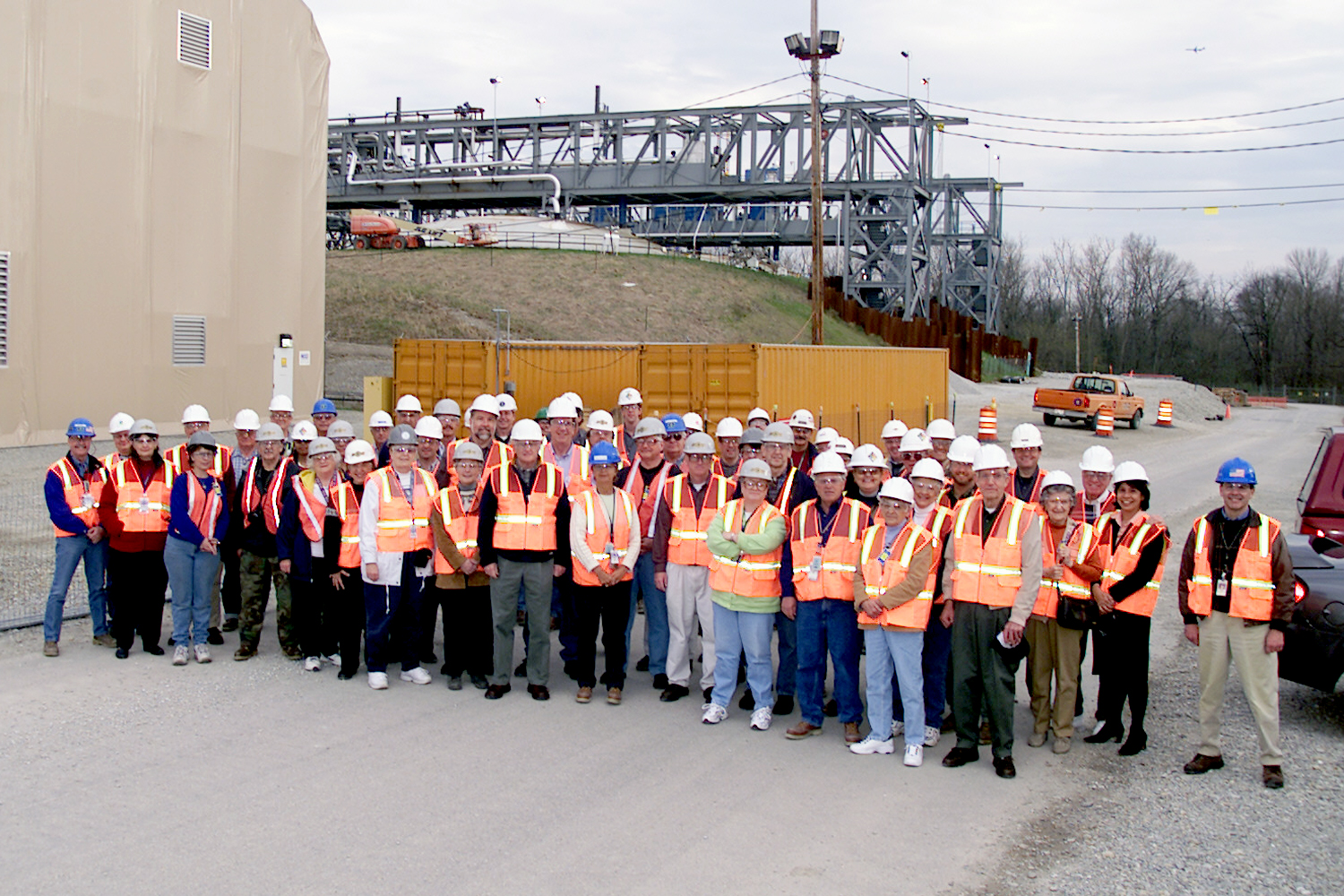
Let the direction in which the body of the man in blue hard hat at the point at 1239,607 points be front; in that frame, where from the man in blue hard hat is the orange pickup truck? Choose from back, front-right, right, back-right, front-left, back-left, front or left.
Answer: back

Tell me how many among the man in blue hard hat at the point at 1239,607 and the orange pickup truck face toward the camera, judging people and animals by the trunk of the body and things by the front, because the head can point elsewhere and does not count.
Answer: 1

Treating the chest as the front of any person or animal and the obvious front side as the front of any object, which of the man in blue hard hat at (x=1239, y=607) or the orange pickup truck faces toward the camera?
the man in blue hard hat

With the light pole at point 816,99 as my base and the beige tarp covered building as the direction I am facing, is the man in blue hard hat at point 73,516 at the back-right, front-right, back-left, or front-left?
front-left

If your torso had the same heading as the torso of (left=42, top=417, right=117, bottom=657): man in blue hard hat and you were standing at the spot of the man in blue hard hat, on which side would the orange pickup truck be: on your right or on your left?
on your left

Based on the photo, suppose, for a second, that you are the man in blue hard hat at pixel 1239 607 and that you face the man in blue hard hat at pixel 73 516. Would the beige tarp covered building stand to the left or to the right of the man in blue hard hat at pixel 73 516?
right

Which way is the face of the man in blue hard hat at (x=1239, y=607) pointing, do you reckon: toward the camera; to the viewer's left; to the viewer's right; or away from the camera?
toward the camera

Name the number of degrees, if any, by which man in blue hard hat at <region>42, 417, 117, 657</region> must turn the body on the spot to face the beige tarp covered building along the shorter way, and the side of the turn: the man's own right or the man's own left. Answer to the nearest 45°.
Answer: approximately 135° to the man's own left

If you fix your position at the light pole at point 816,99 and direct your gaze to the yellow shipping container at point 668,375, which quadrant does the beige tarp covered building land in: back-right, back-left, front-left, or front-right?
front-right

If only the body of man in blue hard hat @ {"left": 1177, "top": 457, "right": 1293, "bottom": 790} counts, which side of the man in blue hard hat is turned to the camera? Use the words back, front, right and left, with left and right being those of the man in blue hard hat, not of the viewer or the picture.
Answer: front

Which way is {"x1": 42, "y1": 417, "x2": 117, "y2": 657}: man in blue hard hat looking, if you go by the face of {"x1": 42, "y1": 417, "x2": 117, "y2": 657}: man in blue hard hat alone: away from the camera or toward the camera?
toward the camera

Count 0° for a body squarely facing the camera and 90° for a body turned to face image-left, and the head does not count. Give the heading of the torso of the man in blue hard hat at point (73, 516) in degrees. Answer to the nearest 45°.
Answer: approximately 315°
